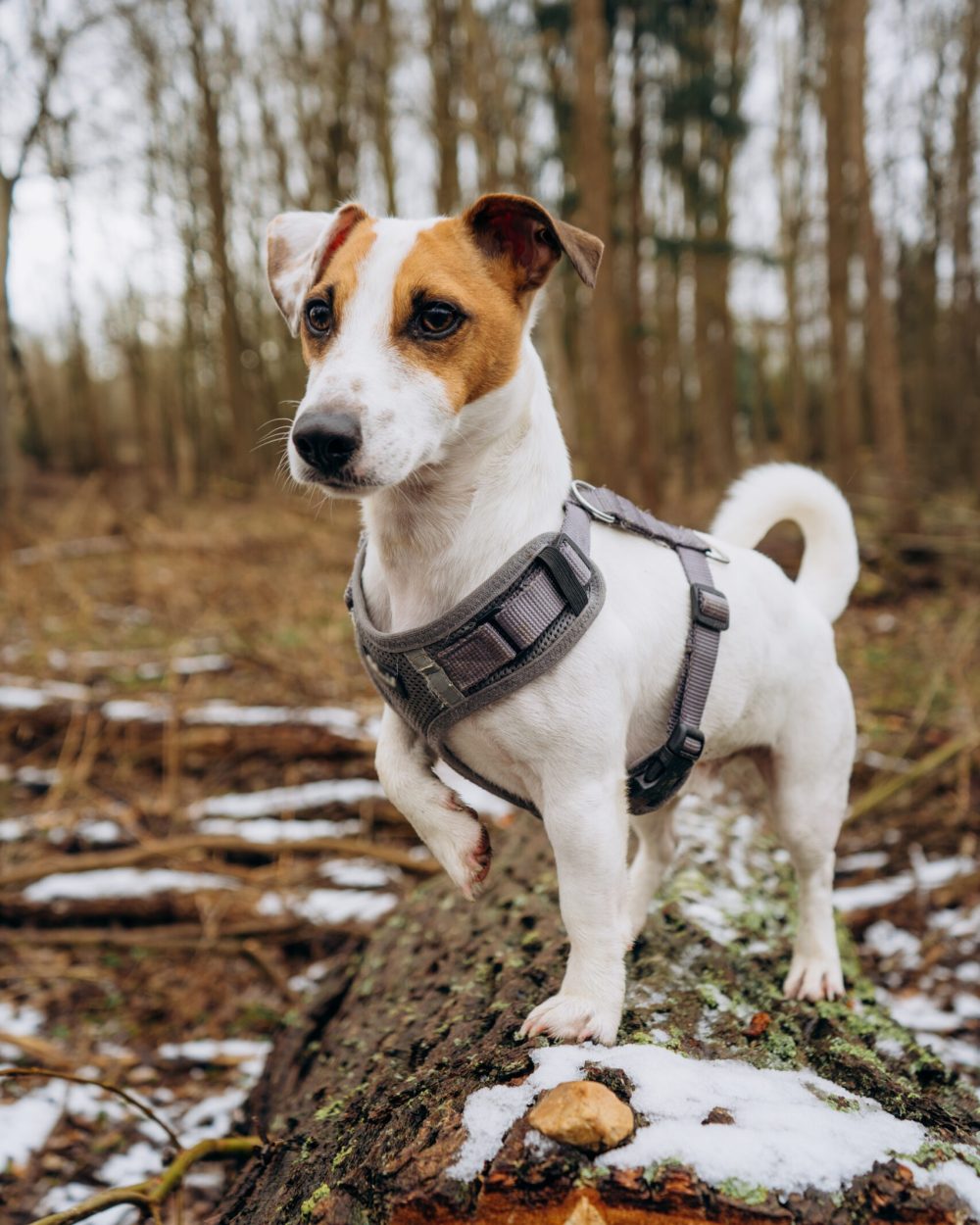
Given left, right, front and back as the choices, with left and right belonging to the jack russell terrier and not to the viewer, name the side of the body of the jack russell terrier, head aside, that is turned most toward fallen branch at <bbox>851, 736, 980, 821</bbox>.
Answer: back

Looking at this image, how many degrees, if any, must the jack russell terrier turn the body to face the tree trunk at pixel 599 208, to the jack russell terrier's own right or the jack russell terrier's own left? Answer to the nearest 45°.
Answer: approximately 135° to the jack russell terrier's own right

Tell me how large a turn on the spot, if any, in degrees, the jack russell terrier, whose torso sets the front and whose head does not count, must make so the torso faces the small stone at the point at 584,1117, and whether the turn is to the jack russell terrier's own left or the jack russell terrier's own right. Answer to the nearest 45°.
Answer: approximately 45° to the jack russell terrier's own left

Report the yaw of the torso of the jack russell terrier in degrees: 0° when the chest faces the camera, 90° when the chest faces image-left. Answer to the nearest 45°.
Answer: approximately 45°

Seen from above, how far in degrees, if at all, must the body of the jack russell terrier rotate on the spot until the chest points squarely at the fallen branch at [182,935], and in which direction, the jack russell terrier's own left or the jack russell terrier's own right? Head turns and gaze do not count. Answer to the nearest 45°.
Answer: approximately 90° to the jack russell terrier's own right

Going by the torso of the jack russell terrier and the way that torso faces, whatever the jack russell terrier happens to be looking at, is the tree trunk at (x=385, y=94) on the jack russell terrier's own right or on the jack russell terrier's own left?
on the jack russell terrier's own right

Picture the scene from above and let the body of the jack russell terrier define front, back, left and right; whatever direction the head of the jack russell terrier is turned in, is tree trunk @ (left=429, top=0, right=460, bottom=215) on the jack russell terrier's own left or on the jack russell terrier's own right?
on the jack russell terrier's own right
